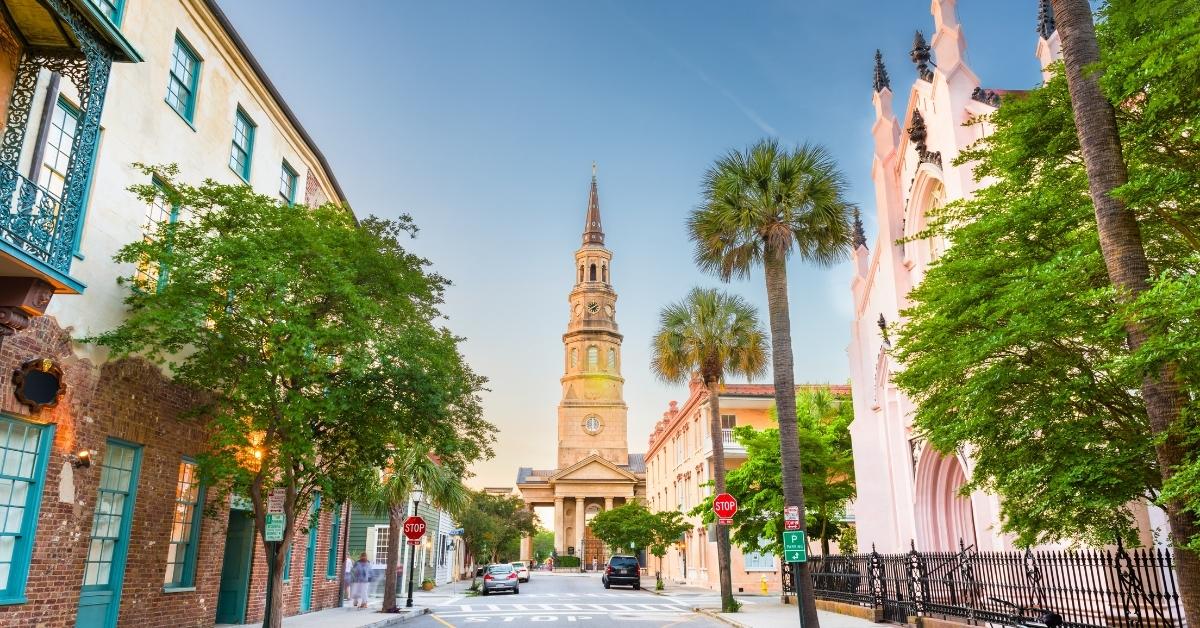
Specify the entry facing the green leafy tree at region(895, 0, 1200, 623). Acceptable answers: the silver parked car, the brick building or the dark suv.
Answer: the brick building

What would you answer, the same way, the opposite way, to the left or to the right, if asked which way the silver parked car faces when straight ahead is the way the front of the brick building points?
to the left

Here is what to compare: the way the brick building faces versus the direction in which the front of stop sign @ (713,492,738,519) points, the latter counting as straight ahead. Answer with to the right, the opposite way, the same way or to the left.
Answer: to the left

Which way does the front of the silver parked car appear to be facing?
away from the camera

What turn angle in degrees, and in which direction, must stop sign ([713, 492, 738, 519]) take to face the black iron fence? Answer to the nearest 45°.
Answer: approximately 45° to its left

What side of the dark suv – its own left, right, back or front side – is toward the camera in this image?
back

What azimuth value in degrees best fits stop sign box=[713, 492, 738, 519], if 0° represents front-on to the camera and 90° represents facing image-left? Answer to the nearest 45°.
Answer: approximately 0°

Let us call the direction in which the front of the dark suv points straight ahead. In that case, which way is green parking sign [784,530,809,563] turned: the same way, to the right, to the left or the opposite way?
the opposite way

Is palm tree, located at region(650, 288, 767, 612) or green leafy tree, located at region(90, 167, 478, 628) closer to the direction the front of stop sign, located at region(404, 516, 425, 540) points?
the green leafy tree

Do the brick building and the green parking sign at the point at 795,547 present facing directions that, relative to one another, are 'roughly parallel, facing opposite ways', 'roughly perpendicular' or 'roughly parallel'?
roughly perpendicular

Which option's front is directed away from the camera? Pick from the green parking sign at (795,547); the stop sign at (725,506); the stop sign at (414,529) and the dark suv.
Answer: the dark suv

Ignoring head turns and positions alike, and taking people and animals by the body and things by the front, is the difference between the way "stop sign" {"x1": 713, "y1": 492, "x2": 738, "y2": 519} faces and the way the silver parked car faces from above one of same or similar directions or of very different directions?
very different directions

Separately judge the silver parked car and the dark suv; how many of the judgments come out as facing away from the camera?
2

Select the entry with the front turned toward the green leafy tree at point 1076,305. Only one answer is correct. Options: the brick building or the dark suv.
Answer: the brick building

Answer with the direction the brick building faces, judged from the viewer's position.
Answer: facing the viewer and to the right of the viewer

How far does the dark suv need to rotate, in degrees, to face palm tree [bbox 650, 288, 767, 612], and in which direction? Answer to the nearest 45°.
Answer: approximately 180°
